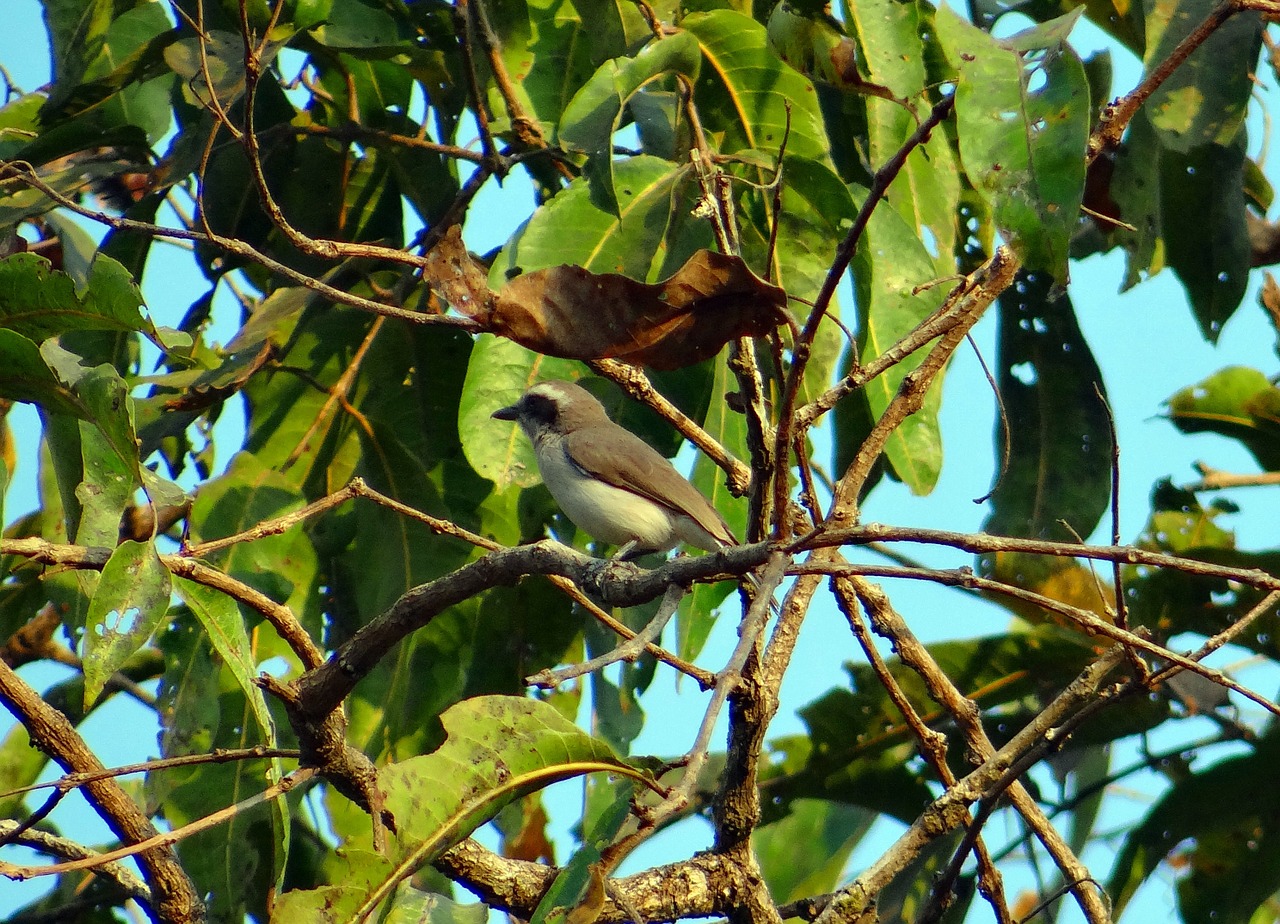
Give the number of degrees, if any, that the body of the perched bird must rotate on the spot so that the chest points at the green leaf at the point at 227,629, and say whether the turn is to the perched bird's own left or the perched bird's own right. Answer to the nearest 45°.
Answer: approximately 45° to the perched bird's own left

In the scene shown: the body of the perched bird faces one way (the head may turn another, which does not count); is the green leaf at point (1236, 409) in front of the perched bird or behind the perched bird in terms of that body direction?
behind

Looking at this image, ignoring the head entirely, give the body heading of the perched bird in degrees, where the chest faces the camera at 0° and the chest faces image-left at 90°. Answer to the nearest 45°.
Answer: approximately 90°
